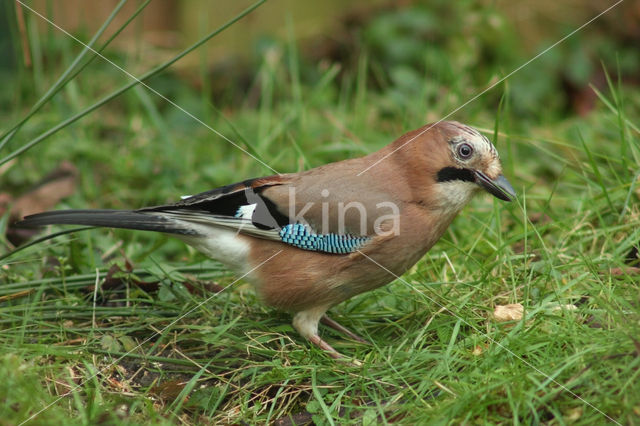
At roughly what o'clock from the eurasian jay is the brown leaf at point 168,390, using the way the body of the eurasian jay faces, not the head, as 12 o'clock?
The brown leaf is roughly at 5 o'clock from the eurasian jay.

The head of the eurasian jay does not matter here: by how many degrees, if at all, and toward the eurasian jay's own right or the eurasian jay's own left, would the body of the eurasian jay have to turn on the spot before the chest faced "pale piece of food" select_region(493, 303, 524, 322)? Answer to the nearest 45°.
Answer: approximately 45° to the eurasian jay's own right

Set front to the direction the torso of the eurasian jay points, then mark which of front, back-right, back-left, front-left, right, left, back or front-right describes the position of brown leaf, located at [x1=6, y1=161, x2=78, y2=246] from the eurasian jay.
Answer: back-left

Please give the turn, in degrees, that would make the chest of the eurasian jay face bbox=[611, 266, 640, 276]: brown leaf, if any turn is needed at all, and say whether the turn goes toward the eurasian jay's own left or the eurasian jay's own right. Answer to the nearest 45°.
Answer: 0° — it already faces it

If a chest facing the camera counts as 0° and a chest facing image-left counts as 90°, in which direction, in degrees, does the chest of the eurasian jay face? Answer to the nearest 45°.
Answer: approximately 270°
